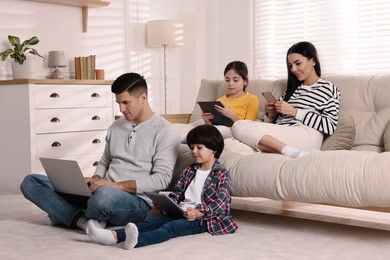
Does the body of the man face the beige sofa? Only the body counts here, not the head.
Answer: no

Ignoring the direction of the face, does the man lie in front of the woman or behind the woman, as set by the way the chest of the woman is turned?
in front

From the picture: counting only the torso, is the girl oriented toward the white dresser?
no

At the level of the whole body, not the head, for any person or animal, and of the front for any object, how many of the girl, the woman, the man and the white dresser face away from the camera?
0

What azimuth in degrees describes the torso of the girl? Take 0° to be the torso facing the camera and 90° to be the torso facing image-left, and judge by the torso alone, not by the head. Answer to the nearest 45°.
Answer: approximately 45°

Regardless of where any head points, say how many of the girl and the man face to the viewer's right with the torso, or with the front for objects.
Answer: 0

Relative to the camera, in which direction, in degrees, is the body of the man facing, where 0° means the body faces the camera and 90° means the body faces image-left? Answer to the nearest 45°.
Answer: approximately 45°

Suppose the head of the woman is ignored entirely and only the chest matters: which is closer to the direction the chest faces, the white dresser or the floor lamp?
the white dresser

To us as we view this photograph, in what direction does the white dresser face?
facing the viewer and to the right of the viewer

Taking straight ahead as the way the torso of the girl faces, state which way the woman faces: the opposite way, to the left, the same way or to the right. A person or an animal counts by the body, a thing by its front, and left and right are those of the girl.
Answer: the same way

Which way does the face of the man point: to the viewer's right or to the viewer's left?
to the viewer's left

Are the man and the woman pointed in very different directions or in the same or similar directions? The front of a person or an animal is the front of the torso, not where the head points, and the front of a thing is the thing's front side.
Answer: same or similar directions

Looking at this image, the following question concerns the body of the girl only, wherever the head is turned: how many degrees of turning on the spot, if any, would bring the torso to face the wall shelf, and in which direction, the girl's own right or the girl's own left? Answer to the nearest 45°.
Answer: approximately 90° to the girl's own right
